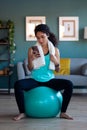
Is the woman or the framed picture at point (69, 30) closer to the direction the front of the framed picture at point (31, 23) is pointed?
the woman

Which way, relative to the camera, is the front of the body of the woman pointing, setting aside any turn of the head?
toward the camera

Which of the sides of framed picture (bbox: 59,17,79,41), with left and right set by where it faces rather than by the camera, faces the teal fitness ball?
front

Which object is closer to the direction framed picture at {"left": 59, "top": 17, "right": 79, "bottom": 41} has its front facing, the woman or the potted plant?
the woman

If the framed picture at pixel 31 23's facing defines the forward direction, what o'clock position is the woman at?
The woman is roughly at 12 o'clock from the framed picture.

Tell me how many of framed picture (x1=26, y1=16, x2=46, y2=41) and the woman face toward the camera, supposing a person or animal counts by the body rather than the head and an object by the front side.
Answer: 2

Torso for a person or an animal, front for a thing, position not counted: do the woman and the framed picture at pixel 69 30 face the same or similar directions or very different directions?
same or similar directions

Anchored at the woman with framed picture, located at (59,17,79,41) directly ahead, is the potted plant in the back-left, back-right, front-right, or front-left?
front-left

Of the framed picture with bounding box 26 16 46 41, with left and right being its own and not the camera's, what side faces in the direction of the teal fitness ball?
front

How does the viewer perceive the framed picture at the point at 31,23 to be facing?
facing the viewer

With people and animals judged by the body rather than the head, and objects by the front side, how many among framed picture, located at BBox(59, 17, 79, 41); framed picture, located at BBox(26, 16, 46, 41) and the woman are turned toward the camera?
3

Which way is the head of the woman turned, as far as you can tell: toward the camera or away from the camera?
toward the camera

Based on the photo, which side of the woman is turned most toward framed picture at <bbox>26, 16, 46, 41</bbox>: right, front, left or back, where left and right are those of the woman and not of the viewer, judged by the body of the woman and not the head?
back

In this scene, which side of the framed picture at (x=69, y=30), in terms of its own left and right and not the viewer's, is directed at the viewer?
front
